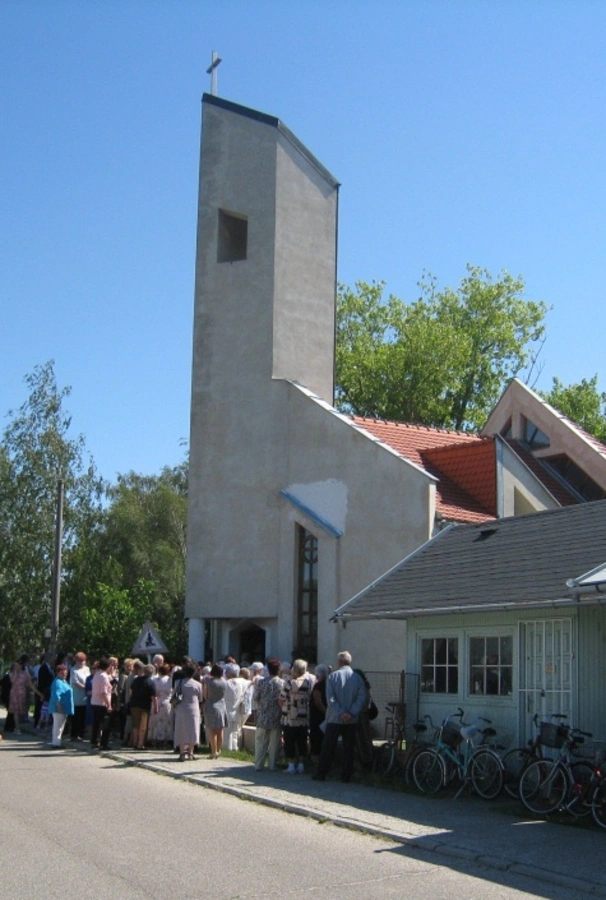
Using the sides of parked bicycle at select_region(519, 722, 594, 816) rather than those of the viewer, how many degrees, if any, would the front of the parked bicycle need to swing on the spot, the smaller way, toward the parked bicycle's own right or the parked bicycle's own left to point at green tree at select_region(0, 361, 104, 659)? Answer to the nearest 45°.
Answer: approximately 90° to the parked bicycle's own right

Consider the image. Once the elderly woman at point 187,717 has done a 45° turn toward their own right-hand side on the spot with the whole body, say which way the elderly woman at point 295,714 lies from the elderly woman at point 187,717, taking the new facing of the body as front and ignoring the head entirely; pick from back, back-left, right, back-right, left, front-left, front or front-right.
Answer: right

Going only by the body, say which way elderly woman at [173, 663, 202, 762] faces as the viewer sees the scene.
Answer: away from the camera

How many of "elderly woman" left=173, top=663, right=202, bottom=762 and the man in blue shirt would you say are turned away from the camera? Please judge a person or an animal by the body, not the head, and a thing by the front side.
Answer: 2

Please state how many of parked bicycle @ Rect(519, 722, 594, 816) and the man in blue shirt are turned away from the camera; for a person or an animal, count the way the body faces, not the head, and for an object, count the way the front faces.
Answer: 1

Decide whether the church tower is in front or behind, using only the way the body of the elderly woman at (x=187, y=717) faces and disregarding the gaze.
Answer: in front

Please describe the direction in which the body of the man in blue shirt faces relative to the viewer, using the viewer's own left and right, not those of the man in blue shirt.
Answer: facing away from the viewer
